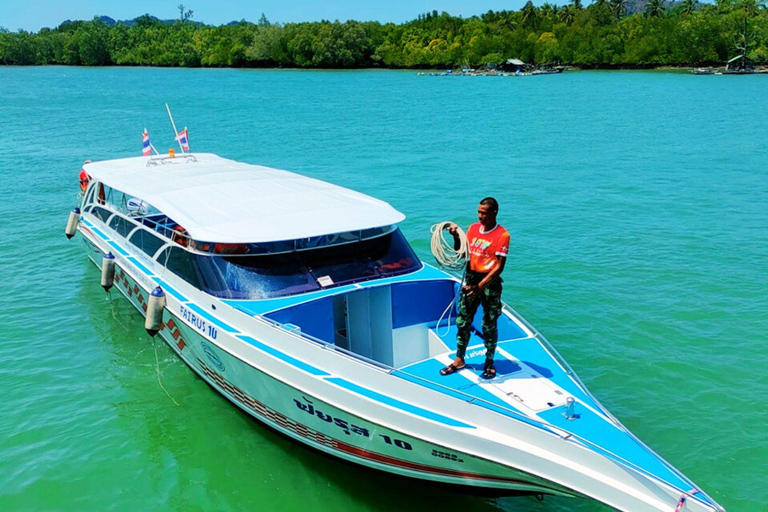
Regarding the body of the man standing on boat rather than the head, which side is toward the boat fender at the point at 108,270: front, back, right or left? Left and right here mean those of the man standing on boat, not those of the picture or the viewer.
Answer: right

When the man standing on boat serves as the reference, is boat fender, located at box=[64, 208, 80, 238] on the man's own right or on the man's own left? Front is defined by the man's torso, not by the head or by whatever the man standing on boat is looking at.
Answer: on the man's own right

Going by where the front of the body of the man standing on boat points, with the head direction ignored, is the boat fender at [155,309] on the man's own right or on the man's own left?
on the man's own right

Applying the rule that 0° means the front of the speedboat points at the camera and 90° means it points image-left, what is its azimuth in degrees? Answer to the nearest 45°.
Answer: approximately 315°

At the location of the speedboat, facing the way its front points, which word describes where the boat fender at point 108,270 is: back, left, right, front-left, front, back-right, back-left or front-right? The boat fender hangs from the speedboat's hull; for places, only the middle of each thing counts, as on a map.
back
